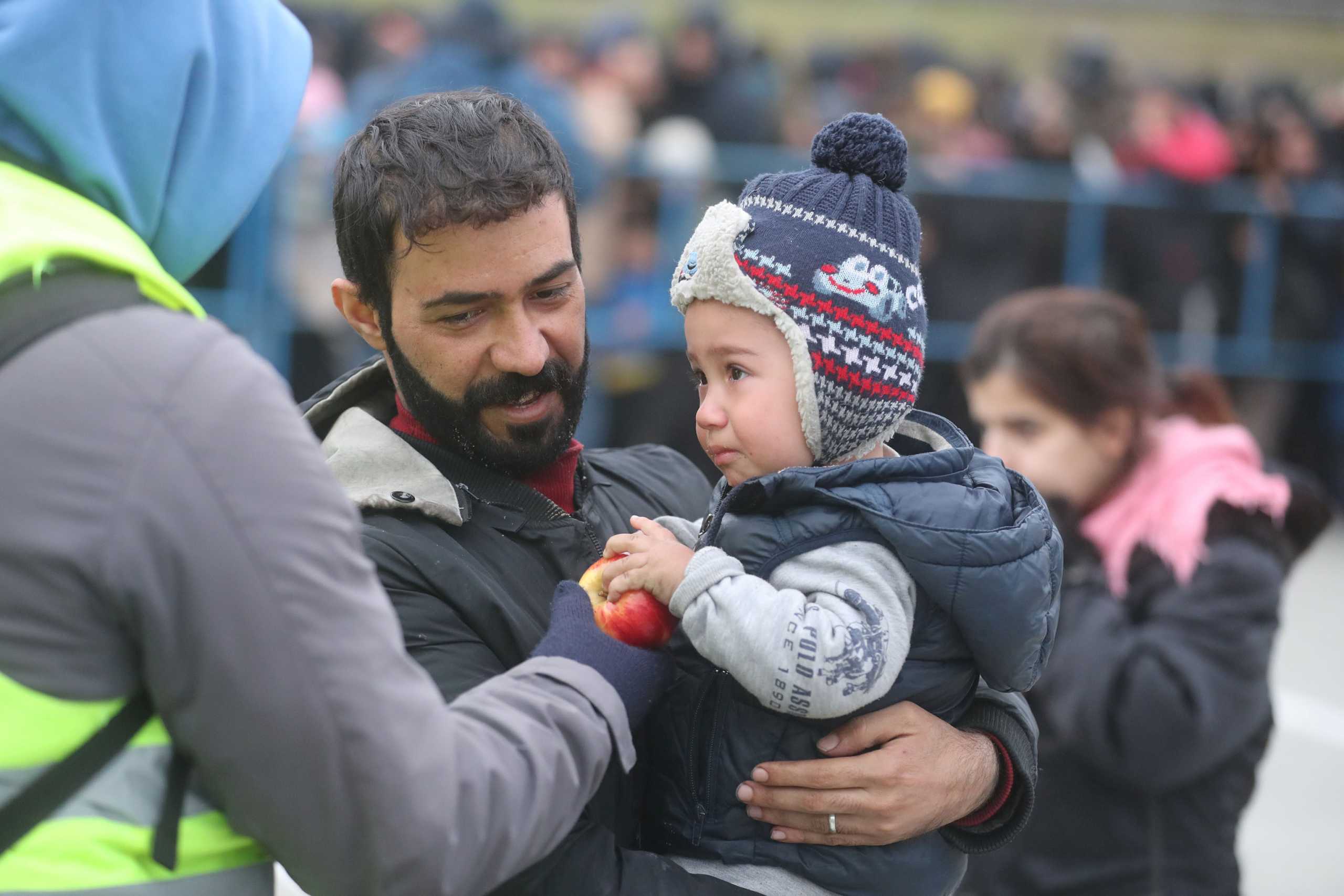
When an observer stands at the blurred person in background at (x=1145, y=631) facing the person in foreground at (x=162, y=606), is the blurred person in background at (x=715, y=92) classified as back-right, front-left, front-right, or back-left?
back-right

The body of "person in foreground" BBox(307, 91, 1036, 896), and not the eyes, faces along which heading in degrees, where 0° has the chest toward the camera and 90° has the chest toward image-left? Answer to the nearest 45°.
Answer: approximately 315°

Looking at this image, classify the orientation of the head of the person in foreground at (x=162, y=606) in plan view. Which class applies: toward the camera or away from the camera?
away from the camera

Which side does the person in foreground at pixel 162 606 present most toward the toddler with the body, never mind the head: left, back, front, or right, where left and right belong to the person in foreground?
front

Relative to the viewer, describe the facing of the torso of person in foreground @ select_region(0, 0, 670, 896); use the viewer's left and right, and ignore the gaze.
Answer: facing away from the viewer and to the right of the viewer

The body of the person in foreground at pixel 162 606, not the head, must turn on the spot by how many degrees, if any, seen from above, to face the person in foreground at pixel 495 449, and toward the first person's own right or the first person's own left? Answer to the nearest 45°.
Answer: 0° — they already face them

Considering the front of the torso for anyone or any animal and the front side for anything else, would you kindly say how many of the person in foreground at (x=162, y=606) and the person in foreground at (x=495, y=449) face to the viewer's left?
0

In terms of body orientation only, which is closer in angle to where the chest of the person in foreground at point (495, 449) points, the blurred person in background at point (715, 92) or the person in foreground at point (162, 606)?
the person in foreground

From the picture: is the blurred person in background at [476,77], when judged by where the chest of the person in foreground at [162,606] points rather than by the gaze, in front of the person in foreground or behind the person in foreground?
in front

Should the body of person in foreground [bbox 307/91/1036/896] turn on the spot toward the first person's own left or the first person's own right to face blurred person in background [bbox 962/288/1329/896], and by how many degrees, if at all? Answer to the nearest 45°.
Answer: approximately 90° to the first person's own left
